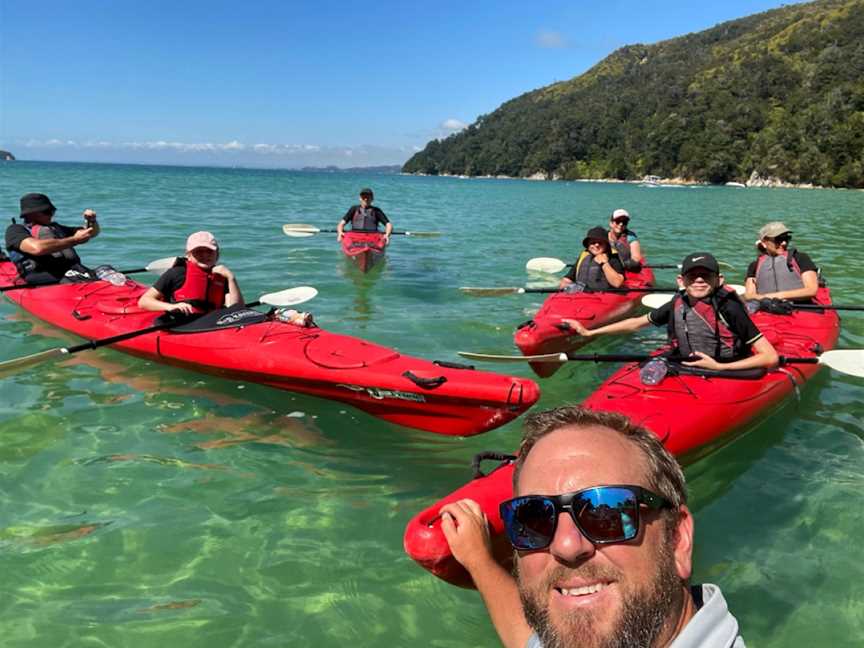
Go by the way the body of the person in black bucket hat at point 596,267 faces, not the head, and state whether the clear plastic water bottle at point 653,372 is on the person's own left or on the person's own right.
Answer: on the person's own left

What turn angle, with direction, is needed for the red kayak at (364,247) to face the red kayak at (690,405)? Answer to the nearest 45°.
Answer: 0° — it already faces it

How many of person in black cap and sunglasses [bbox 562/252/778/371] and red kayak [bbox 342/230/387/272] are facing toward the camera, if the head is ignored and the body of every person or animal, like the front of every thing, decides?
2

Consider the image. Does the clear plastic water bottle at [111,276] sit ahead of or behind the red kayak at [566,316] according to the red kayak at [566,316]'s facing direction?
ahead

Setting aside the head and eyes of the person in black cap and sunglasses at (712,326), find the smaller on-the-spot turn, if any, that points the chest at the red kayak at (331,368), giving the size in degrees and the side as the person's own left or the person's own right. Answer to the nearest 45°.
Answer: approximately 90° to the person's own right

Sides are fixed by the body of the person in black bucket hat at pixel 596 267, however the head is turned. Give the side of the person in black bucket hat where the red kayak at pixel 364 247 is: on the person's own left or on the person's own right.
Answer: on the person's own right

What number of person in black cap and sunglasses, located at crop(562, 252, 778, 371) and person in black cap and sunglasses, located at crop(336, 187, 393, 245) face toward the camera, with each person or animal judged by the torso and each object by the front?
2
